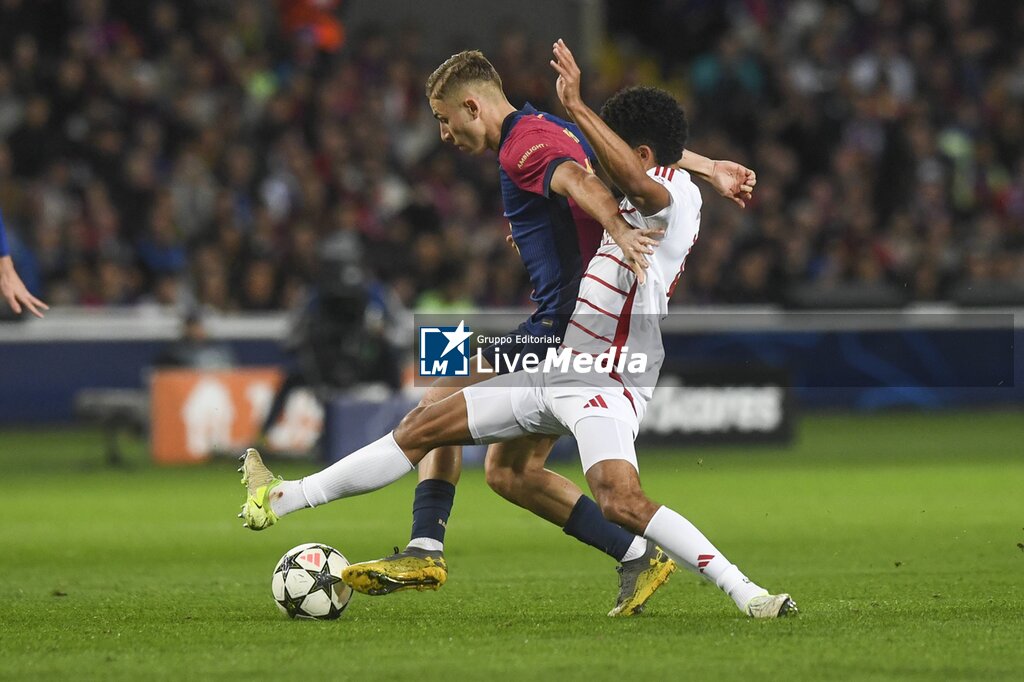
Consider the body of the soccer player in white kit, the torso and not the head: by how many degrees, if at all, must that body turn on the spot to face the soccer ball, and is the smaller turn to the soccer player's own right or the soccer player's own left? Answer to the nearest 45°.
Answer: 0° — they already face it

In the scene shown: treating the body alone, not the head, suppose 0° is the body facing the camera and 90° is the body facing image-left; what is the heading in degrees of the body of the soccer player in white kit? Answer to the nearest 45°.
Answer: approximately 90°

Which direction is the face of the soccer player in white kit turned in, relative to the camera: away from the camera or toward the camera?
away from the camera
